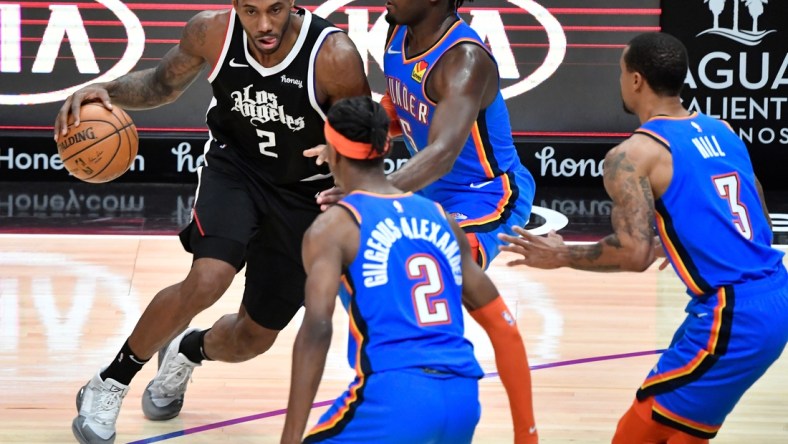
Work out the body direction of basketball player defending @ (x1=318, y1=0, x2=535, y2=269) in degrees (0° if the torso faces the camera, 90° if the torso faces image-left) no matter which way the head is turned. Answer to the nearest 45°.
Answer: approximately 45°

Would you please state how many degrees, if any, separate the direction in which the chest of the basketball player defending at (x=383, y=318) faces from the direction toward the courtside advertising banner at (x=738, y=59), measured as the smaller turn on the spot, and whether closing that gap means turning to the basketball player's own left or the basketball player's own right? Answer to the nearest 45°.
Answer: approximately 90° to the basketball player's own right

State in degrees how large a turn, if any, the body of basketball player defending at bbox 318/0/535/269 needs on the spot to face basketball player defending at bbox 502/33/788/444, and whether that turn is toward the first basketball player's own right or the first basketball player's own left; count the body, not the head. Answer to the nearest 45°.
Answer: approximately 90° to the first basketball player's own left

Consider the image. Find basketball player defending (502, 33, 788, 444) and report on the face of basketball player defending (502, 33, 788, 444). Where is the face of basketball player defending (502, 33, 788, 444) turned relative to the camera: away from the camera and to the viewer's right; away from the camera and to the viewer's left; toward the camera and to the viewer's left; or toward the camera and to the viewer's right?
away from the camera and to the viewer's left

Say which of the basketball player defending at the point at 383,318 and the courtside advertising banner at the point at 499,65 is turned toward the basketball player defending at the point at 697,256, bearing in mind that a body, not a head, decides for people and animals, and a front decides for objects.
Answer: the courtside advertising banner

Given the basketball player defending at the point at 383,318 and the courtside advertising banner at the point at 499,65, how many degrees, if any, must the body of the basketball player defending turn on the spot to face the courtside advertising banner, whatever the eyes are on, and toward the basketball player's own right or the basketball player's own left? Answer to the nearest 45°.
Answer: approximately 45° to the basketball player's own right

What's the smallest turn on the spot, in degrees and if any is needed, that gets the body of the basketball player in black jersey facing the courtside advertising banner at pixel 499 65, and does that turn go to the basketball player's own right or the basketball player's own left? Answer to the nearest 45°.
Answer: approximately 135° to the basketball player's own left

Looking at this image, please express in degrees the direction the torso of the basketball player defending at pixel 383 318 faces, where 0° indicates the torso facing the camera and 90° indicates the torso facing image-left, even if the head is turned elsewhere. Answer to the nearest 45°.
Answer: approximately 135°

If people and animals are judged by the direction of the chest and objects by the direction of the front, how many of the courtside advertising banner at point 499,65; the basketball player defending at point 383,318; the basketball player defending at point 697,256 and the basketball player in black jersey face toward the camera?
2
